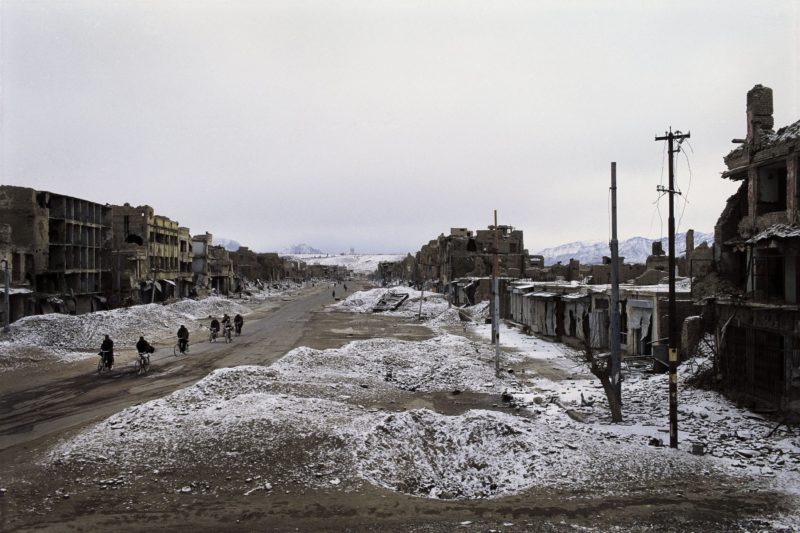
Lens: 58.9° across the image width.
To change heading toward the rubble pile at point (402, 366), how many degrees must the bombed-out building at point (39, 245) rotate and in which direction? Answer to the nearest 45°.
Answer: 0° — it already faces it

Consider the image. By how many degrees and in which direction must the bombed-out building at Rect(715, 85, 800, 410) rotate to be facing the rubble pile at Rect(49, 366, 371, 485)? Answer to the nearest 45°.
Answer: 0° — it already faces it

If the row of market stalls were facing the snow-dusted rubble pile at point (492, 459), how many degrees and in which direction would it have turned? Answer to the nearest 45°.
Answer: approximately 45° to its left

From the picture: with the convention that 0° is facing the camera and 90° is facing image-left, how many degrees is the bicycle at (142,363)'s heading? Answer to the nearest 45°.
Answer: approximately 45°

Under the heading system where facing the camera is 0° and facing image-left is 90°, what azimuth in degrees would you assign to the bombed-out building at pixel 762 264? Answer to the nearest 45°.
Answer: approximately 45°

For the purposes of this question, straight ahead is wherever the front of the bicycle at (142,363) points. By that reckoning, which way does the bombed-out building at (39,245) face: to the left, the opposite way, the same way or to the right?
to the left

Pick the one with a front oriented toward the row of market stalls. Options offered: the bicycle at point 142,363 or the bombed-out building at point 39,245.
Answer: the bombed-out building

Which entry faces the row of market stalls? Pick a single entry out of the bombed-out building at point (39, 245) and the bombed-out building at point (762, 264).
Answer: the bombed-out building at point (39, 245)

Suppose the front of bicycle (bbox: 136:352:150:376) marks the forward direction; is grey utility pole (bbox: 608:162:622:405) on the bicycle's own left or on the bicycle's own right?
on the bicycle's own left

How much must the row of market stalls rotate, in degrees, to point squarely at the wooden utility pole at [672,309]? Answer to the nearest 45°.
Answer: approximately 45° to its left

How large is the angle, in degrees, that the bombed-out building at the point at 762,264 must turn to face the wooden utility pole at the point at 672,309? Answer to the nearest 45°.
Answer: approximately 45° to its left

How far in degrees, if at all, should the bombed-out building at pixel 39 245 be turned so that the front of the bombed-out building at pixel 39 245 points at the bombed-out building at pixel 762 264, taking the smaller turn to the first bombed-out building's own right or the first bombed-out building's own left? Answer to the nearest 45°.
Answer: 0° — it already faces it
